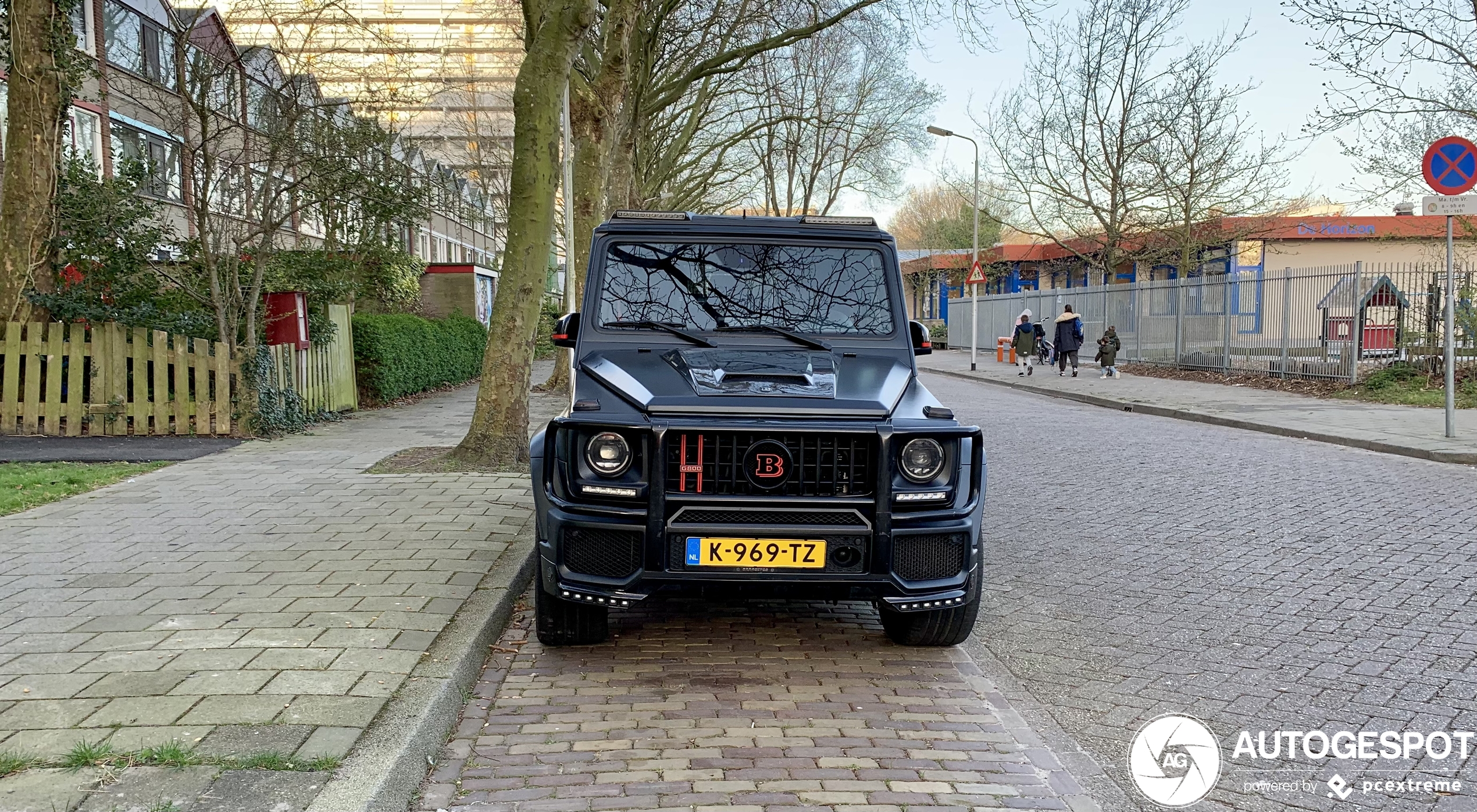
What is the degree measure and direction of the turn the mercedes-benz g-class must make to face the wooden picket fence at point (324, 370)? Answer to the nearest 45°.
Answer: approximately 135° to its right

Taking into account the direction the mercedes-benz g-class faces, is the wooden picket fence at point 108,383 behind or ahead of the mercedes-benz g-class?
behind

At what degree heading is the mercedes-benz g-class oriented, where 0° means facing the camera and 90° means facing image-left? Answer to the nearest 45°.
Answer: approximately 0°
